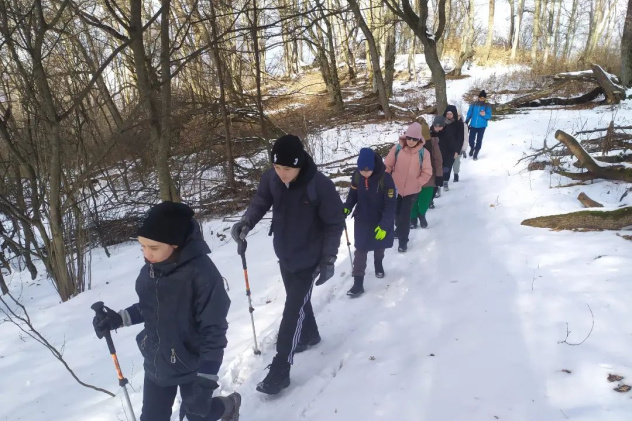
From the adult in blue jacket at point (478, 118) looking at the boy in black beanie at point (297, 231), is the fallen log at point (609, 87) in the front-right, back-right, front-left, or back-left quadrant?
back-left

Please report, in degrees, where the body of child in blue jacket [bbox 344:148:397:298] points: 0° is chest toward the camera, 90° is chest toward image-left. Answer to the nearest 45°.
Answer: approximately 45°

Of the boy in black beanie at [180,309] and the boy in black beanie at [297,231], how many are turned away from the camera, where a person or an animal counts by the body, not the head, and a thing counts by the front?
0

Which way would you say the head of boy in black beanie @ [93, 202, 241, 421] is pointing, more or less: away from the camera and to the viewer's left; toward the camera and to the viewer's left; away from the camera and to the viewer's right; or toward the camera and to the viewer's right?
toward the camera and to the viewer's left

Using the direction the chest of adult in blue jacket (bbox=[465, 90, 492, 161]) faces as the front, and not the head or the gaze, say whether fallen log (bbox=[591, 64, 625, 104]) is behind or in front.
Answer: behind

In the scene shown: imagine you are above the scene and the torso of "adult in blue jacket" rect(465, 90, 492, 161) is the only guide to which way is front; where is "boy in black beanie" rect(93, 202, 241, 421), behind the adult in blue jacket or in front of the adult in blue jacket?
in front

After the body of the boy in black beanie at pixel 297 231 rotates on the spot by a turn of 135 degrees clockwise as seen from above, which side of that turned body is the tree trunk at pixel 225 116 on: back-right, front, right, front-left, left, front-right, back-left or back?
front

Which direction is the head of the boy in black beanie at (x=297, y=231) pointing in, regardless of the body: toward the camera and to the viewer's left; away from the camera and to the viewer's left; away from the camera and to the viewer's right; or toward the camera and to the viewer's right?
toward the camera and to the viewer's left
